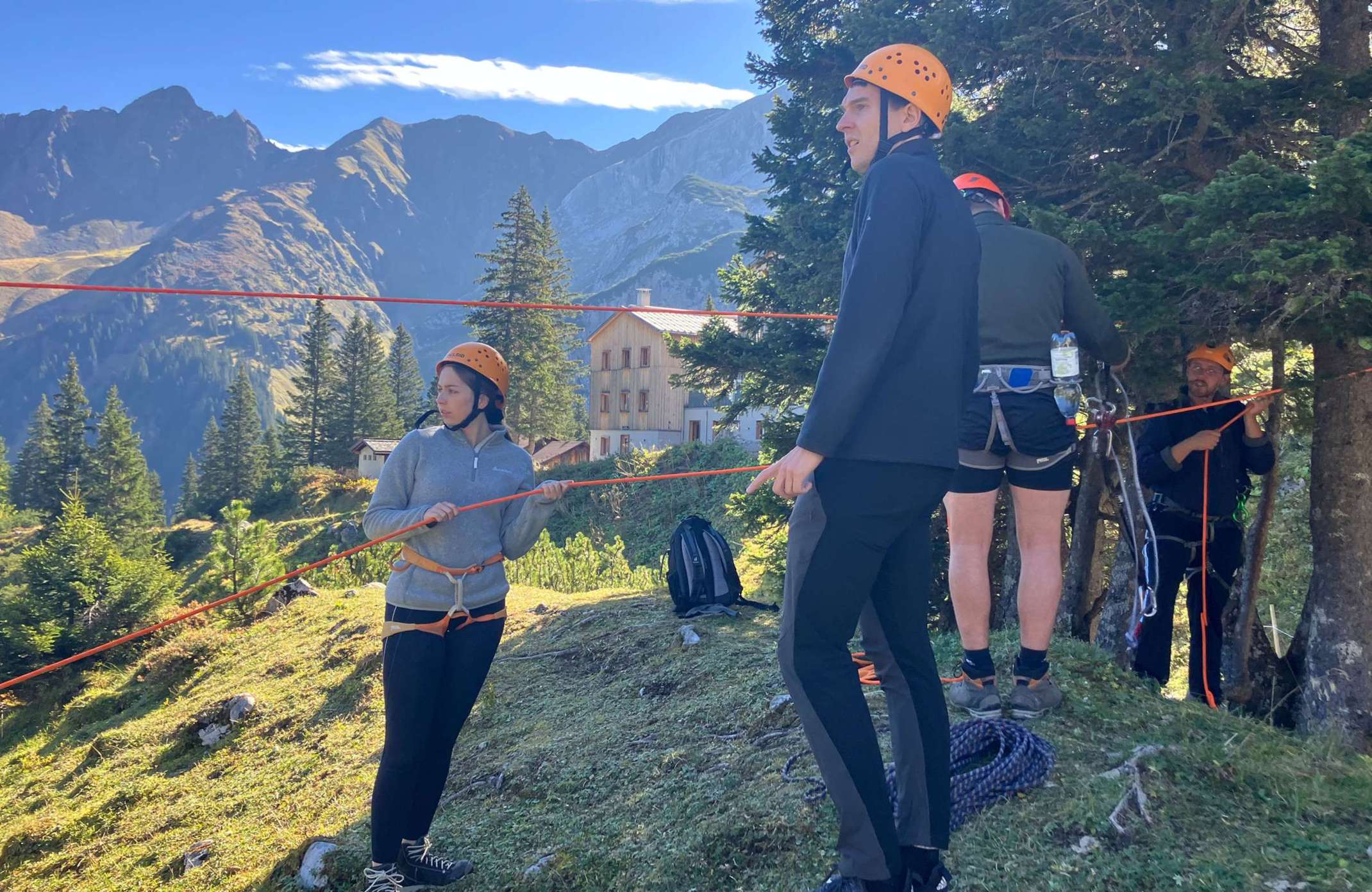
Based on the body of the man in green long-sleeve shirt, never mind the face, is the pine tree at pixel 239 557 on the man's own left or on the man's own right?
on the man's own left

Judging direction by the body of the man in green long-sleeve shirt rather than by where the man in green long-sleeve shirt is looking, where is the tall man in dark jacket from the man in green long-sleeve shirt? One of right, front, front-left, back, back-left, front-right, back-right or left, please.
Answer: back

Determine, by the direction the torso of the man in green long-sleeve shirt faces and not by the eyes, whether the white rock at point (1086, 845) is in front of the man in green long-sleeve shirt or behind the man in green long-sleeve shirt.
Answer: behind

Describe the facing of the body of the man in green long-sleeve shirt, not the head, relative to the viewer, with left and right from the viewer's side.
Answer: facing away from the viewer

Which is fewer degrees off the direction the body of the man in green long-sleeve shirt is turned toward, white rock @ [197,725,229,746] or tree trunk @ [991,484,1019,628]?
the tree trunk

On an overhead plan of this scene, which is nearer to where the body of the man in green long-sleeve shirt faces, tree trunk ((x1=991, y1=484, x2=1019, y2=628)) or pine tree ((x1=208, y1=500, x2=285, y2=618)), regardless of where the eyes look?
the tree trunk
